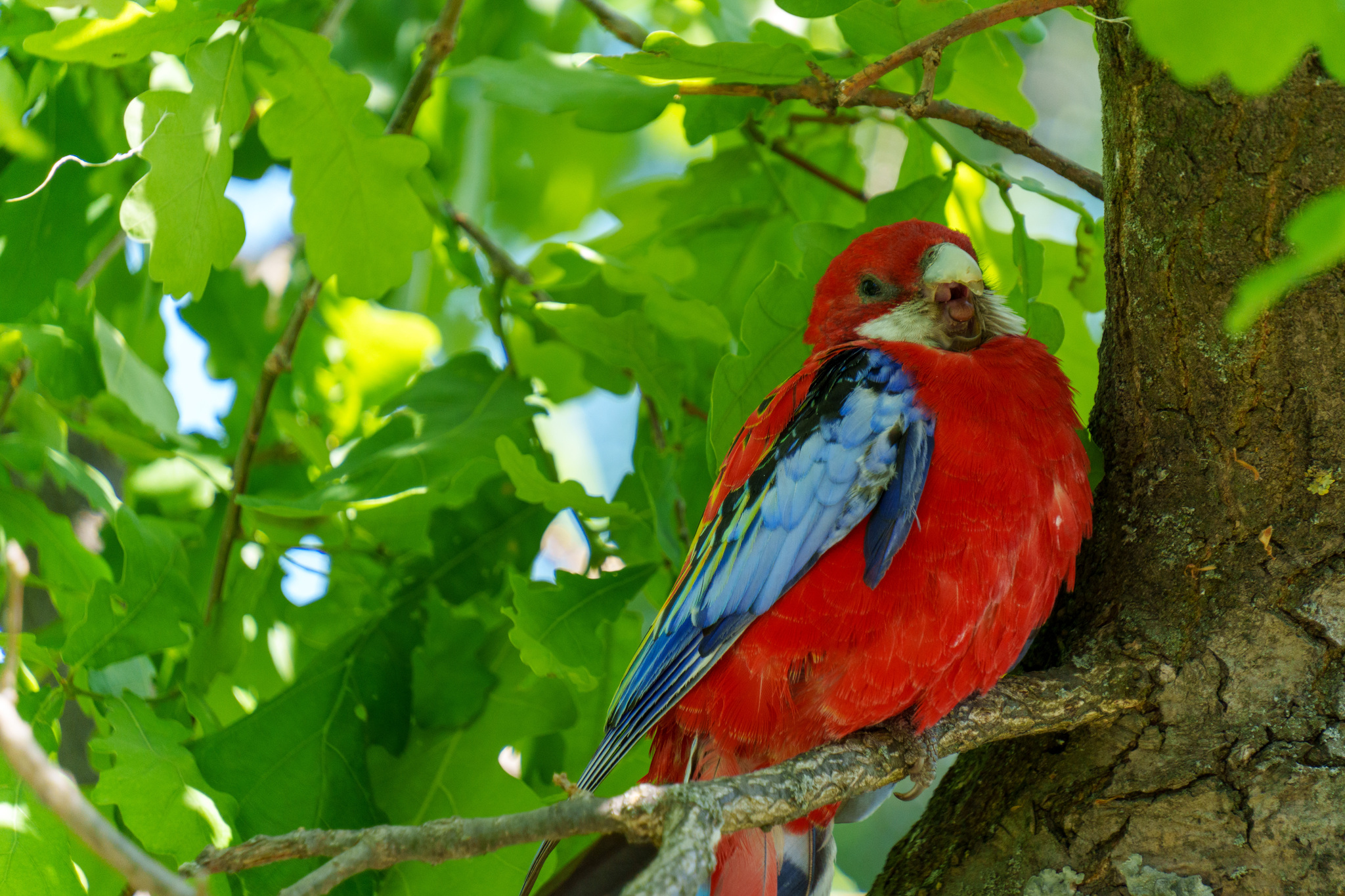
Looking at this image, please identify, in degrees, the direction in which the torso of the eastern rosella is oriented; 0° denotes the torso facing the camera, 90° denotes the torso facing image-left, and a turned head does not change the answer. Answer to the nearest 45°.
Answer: approximately 315°

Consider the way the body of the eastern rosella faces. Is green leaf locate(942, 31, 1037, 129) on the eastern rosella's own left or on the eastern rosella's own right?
on the eastern rosella's own left

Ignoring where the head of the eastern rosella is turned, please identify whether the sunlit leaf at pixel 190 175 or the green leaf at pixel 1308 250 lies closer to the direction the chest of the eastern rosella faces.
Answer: the green leaf

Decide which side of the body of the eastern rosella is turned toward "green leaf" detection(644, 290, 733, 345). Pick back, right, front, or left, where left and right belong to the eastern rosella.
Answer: back

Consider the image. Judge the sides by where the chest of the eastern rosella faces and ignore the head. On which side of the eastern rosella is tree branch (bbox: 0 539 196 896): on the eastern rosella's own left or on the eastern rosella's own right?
on the eastern rosella's own right
